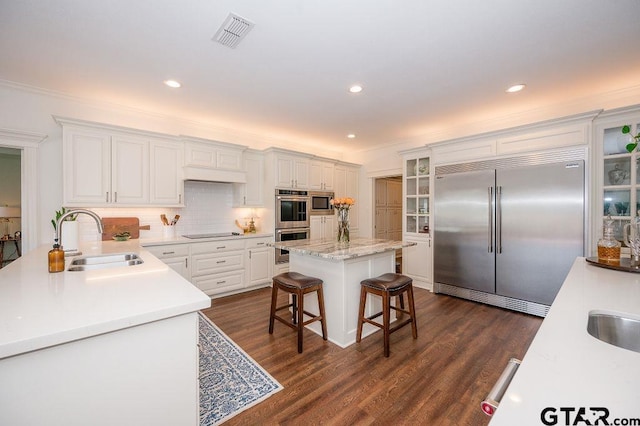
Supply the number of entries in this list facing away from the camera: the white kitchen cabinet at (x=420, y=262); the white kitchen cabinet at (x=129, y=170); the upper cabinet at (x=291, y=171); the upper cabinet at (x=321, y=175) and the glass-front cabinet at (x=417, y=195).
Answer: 0

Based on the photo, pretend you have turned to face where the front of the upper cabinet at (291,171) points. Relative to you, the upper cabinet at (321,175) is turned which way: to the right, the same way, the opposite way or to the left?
the same way

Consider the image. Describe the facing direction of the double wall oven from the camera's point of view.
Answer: facing the viewer and to the right of the viewer

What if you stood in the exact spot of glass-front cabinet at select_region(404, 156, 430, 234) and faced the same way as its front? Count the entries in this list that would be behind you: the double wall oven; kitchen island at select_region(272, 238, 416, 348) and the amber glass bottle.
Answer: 0

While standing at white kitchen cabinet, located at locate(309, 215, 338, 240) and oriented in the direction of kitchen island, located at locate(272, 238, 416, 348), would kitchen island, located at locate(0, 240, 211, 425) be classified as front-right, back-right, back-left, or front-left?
front-right

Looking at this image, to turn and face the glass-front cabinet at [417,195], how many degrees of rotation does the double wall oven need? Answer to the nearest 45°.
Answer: approximately 45° to its left

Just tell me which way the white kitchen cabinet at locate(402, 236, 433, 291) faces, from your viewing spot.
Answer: facing the viewer and to the left of the viewer

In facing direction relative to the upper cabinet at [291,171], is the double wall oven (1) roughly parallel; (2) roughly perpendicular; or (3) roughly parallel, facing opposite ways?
roughly parallel

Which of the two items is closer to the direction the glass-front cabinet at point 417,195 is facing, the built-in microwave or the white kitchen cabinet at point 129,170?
the white kitchen cabinet

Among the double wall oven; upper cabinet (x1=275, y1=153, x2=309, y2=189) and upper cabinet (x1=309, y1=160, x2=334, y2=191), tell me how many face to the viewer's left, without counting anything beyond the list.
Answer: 0

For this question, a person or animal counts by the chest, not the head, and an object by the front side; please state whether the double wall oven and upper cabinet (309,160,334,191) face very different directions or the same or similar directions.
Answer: same or similar directions

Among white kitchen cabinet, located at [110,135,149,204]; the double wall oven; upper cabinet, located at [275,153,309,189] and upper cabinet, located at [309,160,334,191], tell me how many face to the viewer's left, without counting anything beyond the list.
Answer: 0

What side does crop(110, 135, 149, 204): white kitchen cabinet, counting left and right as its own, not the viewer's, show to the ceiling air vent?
front

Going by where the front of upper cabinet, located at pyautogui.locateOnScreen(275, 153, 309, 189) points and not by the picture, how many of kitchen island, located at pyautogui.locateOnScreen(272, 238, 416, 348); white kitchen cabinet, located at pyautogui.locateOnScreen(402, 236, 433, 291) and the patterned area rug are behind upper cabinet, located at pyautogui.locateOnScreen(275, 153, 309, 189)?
0

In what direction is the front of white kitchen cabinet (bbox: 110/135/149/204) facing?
toward the camera

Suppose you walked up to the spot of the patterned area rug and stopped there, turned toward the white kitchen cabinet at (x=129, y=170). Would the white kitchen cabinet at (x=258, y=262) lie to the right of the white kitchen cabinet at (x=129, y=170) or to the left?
right

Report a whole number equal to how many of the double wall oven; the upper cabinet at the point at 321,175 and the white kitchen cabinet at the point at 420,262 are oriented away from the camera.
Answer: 0

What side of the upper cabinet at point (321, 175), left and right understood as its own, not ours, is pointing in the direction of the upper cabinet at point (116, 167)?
right
